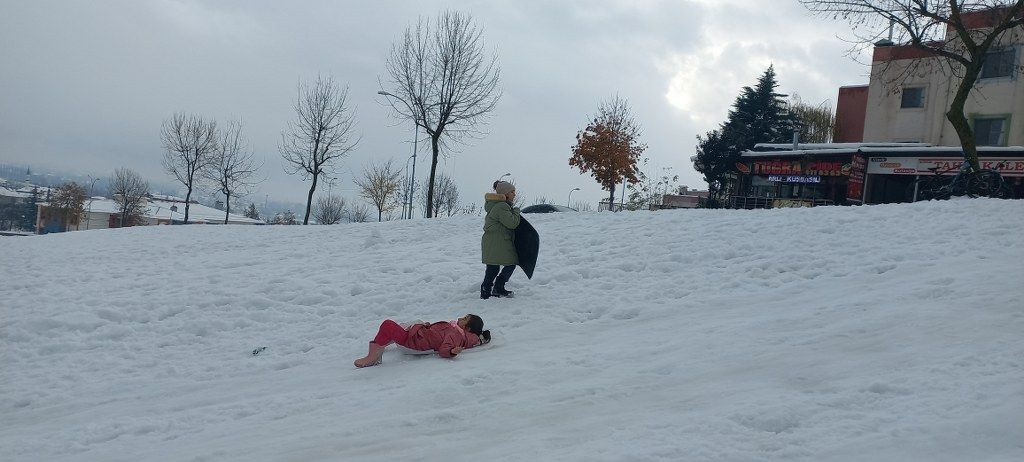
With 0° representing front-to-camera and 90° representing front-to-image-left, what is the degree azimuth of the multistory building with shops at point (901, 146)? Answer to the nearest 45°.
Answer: approximately 0°

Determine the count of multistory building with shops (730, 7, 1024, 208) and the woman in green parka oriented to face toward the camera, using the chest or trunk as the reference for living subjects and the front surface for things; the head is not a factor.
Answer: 1

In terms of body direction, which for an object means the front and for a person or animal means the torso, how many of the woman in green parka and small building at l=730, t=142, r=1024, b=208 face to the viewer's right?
1

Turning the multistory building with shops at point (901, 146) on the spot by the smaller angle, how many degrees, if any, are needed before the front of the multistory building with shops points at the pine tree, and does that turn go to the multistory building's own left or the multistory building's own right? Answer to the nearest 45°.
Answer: approximately 135° to the multistory building's own right

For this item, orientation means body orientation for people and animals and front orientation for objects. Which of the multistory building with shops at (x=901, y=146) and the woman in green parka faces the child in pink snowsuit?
the multistory building with shops

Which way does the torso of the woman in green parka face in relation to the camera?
to the viewer's right

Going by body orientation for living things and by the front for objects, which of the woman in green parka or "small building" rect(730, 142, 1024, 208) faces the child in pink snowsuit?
the small building

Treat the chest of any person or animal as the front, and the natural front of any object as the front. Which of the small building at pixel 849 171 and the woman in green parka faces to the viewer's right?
the woman in green parka

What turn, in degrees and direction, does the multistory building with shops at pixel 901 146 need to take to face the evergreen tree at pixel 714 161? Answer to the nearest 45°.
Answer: approximately 135° to its right

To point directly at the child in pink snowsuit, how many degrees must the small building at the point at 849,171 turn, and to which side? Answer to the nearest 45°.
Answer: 0° — it already faces them
